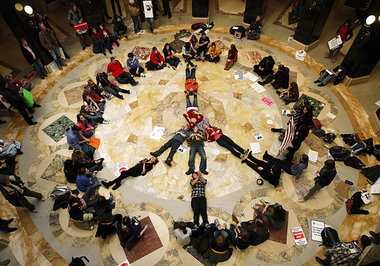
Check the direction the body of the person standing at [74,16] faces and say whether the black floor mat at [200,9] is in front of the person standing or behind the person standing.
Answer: in front

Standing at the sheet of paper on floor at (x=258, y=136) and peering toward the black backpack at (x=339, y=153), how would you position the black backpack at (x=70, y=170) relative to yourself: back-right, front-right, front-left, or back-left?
back-right

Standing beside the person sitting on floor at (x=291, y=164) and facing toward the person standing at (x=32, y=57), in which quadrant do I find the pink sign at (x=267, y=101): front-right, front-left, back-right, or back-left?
front-right

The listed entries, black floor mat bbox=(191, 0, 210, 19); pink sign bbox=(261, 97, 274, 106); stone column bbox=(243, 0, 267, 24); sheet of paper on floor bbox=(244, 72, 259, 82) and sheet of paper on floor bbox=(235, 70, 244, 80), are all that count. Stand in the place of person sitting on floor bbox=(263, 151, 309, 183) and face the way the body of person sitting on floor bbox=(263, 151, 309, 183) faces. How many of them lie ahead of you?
5

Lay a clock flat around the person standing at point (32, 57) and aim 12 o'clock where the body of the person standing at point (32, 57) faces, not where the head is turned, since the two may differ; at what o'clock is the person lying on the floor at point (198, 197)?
the person lying on the floor at point (198, 197) is roughly at 1 o'clock from the person standing at point (32, 57).

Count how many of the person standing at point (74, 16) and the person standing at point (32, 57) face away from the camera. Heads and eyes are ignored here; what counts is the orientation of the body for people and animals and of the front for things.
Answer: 0

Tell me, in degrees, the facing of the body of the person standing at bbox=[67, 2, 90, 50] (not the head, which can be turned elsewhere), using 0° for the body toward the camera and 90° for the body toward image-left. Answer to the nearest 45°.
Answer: approximately 315°

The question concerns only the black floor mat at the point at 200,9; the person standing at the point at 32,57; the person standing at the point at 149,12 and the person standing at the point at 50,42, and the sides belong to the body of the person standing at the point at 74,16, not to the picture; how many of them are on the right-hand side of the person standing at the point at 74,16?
2

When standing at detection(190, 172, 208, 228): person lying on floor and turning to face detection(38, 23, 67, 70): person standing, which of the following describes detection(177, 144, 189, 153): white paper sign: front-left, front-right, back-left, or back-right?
front-right

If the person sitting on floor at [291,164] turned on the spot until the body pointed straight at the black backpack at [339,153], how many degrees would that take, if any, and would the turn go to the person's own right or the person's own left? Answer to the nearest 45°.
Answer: approximately 90° to the person's own right

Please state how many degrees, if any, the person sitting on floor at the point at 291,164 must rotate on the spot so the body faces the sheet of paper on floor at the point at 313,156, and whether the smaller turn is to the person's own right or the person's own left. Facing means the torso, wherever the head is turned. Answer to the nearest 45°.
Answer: approximately 90° to the person's own right

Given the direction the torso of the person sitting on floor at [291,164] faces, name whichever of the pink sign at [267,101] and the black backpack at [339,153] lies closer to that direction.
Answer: the pink sign
